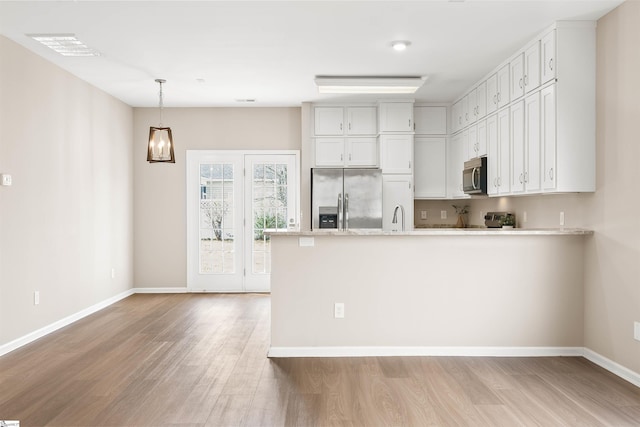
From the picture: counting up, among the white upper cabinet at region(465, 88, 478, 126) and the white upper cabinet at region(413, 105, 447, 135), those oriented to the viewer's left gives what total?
1

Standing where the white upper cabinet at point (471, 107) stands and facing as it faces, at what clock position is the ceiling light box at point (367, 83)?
The ceiling light box is roughly at 11 o'clock from the white upper cabinet.

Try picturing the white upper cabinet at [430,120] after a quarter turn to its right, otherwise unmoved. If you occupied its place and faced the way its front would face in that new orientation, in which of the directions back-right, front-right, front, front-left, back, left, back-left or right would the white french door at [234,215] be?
front

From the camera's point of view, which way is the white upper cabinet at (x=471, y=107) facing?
to the viewer's left

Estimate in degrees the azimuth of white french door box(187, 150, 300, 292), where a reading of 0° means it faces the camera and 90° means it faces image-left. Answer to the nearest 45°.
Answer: approximately 0°

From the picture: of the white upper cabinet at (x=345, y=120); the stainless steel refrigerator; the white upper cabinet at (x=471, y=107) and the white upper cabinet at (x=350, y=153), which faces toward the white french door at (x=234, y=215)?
the white upper cabinet at (x=471, y=107)

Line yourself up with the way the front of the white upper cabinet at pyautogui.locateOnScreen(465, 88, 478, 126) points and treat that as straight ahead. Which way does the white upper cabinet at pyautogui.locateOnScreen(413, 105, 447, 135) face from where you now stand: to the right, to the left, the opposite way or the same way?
to the left

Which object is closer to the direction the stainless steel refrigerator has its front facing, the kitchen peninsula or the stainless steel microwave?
the kitchen peninsula

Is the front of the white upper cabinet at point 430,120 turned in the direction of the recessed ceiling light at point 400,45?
yes

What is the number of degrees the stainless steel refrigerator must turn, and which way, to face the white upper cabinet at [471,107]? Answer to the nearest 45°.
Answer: approximately 90° to its left

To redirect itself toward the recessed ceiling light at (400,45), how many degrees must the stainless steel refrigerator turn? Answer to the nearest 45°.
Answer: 0° — it already faces it

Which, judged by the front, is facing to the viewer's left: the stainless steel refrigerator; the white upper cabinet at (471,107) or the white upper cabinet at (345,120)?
the white upper cabinet at (471,107)
